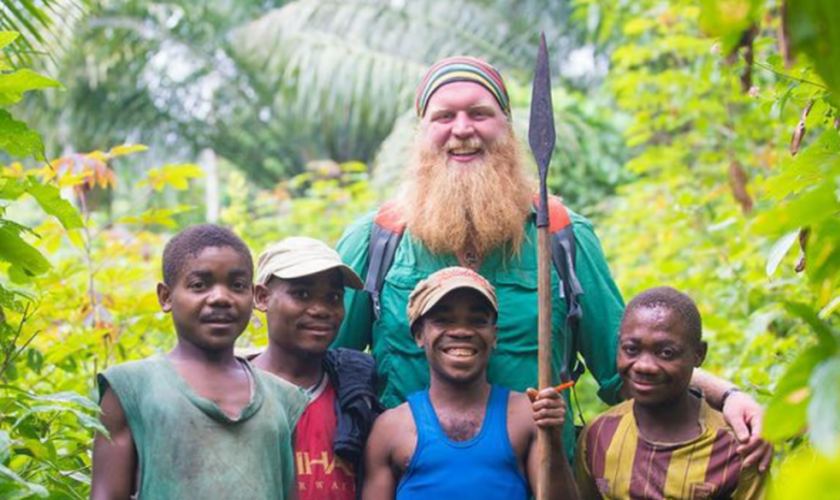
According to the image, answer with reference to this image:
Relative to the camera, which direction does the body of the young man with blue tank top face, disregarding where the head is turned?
toward the camera

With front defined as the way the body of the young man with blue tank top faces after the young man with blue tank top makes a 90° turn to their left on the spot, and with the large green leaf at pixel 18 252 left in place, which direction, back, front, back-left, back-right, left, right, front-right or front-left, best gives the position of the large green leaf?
back-right

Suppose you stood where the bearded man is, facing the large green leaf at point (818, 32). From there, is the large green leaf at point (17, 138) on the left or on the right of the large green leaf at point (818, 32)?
right

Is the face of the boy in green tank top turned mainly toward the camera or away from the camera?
toward the camera

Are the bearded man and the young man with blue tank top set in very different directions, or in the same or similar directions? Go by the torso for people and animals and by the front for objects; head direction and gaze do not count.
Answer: same or similar directions

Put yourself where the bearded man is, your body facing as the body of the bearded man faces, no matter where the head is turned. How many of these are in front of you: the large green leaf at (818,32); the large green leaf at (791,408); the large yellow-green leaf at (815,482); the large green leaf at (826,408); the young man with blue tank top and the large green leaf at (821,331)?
6

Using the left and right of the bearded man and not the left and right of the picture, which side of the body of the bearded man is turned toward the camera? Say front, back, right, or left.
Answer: front

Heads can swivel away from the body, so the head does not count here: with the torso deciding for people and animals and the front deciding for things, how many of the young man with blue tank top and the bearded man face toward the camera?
2

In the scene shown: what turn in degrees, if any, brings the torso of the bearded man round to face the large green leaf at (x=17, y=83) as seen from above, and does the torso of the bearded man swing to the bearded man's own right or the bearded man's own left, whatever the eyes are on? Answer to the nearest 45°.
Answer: approximately 45° to the bearded man's own right

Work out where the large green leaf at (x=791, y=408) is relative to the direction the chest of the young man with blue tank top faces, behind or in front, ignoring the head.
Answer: in front

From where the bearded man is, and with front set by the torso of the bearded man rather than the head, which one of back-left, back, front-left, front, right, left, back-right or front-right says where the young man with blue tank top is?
front

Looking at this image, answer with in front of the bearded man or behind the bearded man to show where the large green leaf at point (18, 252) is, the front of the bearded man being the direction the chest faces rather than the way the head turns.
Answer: in front

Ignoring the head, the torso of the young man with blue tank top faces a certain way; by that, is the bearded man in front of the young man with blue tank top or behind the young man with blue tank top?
behind
